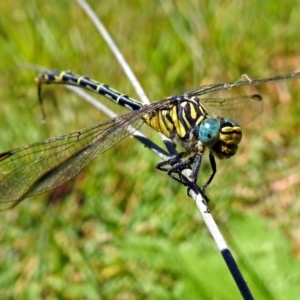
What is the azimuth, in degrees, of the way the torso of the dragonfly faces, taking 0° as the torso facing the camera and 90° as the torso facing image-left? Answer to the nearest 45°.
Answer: approximately 315°
